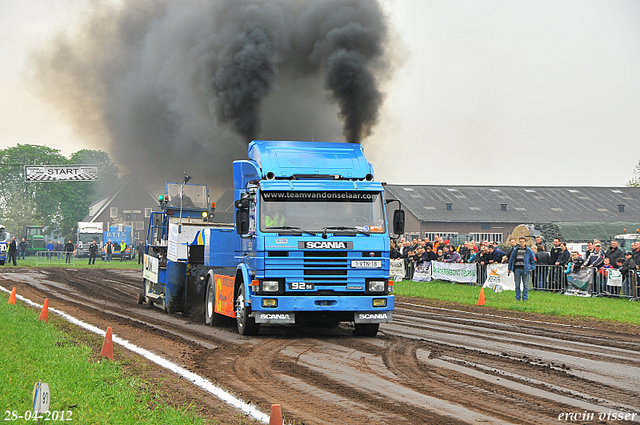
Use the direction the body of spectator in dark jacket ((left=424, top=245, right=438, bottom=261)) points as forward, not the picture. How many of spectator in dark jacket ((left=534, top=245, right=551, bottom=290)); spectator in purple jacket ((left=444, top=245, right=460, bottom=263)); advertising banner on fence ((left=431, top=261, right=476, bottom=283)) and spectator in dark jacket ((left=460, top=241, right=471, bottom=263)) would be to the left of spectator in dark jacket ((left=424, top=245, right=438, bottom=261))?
4

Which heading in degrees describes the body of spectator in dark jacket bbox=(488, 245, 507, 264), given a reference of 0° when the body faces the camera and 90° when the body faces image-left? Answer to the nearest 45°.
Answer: approximately 45°

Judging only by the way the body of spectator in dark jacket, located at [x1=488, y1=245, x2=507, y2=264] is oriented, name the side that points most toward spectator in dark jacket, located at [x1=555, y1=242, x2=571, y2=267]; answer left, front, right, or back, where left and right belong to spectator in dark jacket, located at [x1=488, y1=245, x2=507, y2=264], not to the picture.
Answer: left

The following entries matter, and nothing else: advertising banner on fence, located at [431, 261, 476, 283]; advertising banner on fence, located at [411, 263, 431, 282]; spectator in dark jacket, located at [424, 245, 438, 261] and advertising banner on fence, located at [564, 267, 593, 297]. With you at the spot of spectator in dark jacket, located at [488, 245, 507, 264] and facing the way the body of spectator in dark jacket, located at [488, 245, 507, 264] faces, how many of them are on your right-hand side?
3

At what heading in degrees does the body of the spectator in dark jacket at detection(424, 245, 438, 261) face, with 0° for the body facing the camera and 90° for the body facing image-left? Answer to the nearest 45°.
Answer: approximately 45°

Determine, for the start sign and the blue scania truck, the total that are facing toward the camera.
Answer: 2

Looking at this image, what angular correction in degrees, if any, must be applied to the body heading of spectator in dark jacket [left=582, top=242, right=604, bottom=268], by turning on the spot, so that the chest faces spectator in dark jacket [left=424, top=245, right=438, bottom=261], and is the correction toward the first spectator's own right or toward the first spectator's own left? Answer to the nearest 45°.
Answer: approximately 90° to the first spectator's own right

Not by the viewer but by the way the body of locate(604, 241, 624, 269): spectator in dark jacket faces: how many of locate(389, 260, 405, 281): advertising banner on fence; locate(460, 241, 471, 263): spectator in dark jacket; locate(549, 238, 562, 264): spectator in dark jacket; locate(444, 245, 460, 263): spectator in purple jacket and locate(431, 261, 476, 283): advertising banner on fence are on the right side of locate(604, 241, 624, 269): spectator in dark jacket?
5

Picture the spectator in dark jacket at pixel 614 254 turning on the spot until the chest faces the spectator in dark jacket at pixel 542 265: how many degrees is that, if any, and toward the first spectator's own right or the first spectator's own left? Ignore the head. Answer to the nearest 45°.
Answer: approximately 90° to the first spectator's own right

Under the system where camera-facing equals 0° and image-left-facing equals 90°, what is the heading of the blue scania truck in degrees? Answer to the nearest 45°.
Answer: approximately 0°

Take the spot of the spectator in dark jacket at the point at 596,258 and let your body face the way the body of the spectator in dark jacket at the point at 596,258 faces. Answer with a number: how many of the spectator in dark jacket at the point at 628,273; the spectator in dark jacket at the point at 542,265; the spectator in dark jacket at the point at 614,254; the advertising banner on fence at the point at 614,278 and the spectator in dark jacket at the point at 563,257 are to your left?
3

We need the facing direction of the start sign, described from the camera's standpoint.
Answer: facing the viewer

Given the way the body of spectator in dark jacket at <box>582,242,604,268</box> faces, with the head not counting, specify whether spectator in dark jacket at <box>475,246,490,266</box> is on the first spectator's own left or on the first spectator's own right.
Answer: on the first spectator's own right

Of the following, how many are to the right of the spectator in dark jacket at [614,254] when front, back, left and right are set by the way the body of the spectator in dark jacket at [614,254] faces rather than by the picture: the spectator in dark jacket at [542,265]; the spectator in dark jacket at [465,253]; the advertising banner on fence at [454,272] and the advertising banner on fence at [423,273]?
4

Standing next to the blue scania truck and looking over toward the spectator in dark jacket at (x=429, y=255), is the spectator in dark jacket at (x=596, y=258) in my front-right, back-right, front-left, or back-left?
front-right
